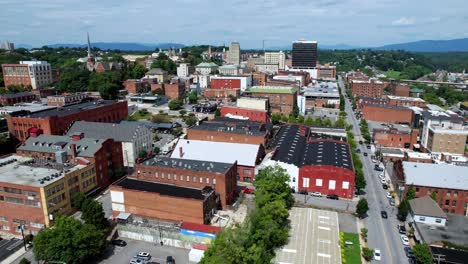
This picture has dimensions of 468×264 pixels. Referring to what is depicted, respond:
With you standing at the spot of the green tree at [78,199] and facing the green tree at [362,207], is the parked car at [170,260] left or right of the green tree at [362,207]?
right

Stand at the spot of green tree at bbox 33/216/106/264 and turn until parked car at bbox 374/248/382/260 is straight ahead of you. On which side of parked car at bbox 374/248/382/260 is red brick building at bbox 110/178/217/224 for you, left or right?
left

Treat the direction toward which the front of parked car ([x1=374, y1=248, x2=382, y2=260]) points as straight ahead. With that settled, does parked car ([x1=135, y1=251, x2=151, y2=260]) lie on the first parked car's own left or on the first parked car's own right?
on the first parked car's own right

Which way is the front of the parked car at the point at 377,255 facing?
toward the camera

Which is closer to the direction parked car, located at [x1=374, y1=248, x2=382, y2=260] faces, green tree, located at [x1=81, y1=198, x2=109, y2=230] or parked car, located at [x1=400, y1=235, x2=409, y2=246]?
the green tree

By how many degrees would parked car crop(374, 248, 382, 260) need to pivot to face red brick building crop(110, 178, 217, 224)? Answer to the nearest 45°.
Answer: approximately 90° to its right

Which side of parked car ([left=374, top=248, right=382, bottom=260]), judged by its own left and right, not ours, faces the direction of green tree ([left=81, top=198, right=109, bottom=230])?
right

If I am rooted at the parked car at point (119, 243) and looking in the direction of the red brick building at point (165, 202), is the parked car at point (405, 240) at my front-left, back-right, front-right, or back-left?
front-right

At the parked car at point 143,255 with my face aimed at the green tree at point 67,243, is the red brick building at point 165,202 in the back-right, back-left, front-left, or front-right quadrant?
back-right
